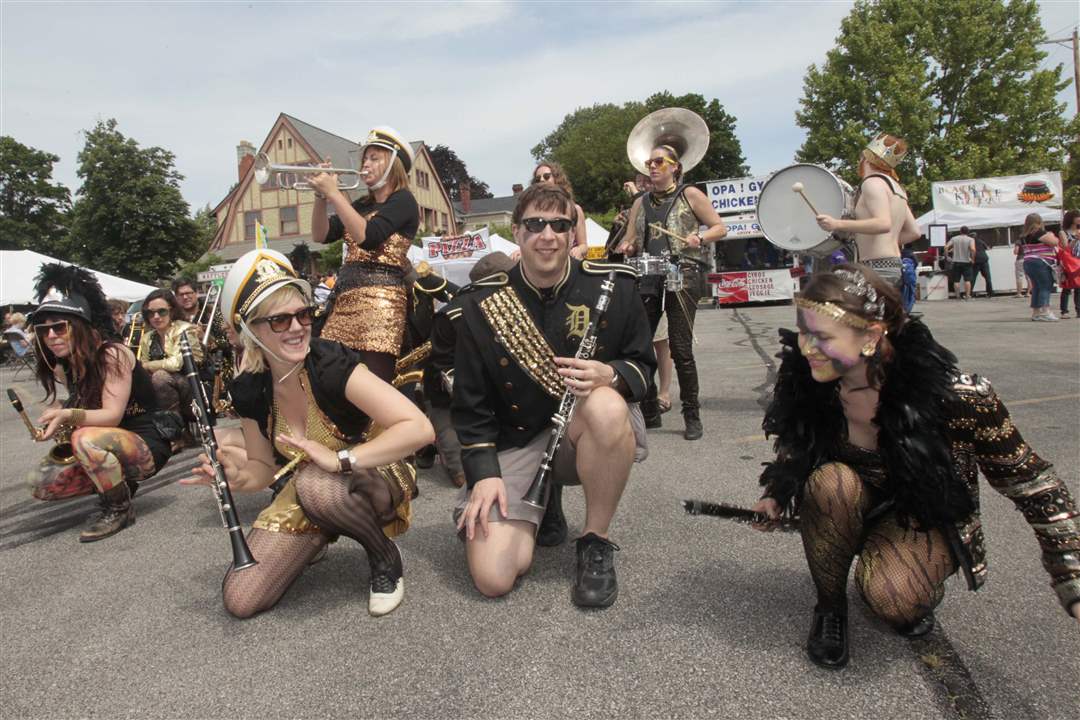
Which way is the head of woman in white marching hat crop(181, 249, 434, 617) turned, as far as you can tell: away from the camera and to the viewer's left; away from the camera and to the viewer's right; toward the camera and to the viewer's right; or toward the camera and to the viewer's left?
toward the camera and to the viewer's right

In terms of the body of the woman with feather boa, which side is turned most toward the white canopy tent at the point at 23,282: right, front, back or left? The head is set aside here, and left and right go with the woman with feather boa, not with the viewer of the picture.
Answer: right

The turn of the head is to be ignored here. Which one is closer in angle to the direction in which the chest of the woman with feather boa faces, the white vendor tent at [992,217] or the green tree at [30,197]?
the green tree

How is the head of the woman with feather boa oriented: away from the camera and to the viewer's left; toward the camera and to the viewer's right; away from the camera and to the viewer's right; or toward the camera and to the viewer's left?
toward the camera and to the viewer's left

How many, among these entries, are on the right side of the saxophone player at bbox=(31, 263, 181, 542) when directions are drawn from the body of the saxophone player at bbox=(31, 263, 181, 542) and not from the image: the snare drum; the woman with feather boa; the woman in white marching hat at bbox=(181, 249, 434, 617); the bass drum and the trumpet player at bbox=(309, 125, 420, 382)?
0

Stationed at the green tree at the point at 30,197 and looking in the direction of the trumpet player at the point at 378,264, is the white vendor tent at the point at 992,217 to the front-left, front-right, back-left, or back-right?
front-left

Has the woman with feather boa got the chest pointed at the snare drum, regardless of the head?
no

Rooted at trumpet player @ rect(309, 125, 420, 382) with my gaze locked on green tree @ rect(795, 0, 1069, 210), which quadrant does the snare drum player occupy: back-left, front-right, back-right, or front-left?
front-right

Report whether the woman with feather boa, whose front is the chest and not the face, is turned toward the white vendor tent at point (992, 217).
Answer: no
